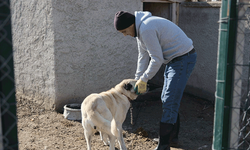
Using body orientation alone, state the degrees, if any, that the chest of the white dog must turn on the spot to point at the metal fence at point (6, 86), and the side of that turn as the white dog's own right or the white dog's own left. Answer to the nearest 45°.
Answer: approximately 135° to the white dog's own right

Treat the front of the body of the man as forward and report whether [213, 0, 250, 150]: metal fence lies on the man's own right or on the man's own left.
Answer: on the man's own left

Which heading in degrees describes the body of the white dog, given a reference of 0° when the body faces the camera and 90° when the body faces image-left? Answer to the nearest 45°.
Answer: approximately 225°

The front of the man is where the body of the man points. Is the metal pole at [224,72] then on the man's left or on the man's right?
on the man's left

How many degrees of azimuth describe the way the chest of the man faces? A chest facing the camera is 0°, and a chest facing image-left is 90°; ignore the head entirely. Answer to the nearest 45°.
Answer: approximately 90°

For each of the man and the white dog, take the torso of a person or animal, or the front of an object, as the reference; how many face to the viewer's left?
1
